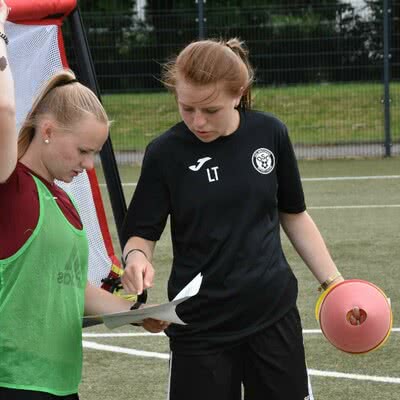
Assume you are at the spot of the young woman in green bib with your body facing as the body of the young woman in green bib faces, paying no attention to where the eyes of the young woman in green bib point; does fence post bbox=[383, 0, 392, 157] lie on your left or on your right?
on your left

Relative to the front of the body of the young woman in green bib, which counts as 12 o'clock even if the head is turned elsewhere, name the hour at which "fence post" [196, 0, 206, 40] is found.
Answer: The fence post is roughly at 8 o'clock from the young woman in green bib.

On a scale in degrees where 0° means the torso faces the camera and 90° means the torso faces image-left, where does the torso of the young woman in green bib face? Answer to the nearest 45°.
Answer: approximately 315°
